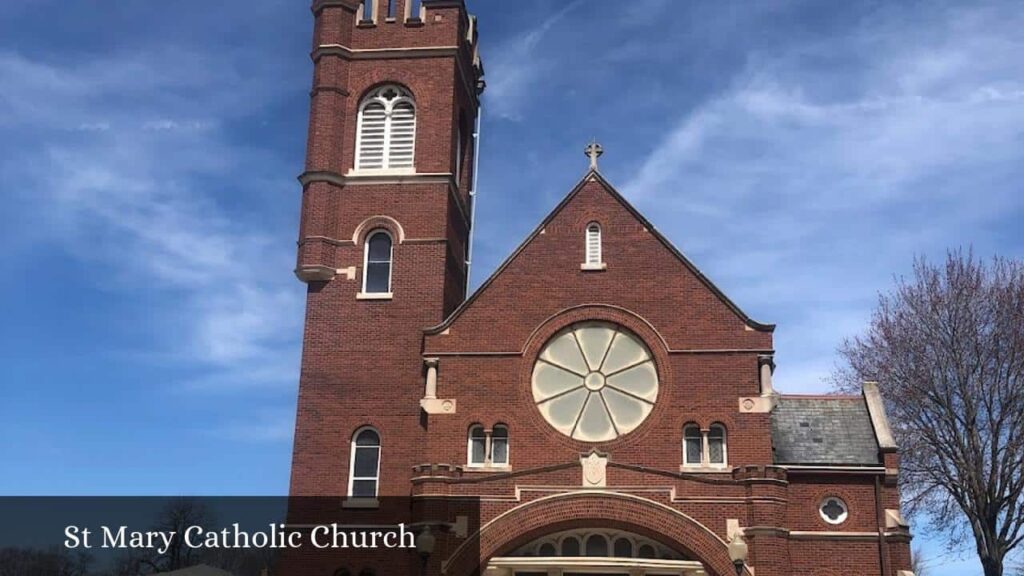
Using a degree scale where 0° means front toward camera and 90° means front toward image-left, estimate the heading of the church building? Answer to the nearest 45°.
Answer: approximately 0°
